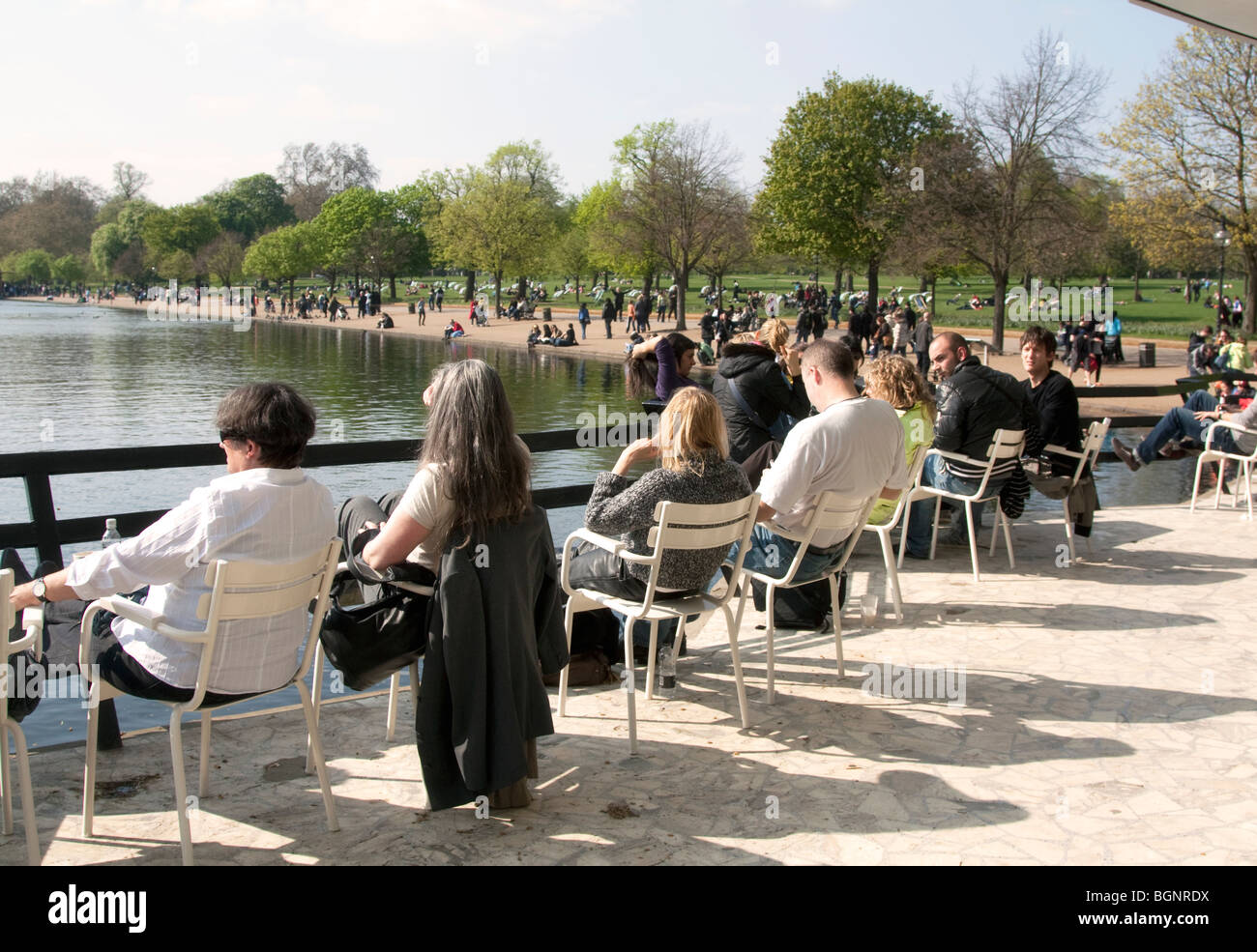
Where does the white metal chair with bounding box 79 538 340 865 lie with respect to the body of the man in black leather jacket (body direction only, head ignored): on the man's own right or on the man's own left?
on the man's own left

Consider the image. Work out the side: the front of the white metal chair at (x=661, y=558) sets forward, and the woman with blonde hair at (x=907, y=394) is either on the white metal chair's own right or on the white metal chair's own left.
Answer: on the white metal chair's own right

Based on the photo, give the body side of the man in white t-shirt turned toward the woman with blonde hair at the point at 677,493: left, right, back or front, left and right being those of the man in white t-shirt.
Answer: left

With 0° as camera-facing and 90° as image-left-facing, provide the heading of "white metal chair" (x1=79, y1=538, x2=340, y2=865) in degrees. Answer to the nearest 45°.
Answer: approximately 135°
